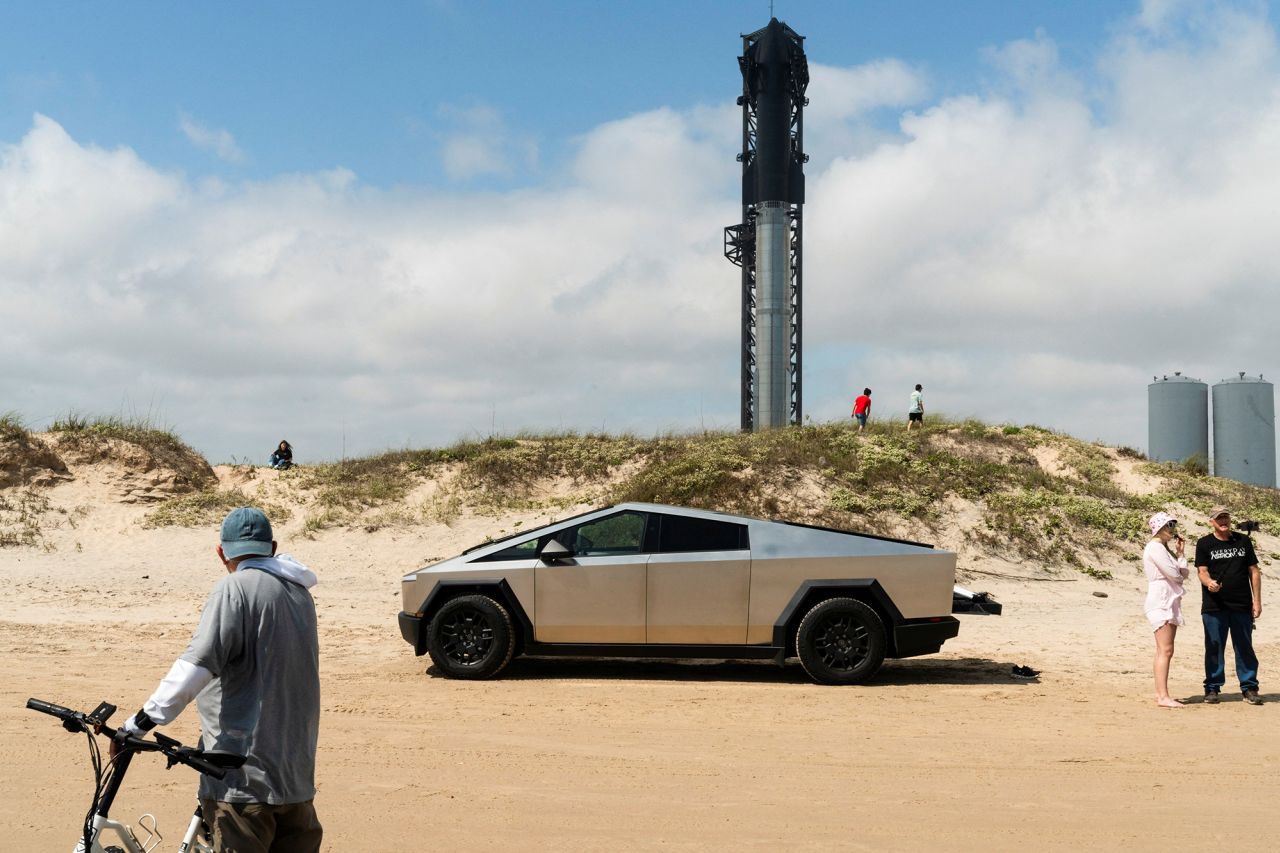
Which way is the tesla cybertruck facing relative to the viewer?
to the viewer's left

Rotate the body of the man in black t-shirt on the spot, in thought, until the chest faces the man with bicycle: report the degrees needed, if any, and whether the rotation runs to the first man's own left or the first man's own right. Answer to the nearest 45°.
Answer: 0° — they already face them

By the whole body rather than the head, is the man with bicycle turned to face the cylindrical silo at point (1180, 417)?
no

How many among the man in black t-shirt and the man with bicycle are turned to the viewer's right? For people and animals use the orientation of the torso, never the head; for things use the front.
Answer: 0

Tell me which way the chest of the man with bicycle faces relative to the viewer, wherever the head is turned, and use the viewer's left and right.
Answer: facing away from the viewer and to the left of the viewer

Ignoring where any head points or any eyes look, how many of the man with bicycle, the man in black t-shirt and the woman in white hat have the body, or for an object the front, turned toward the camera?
1

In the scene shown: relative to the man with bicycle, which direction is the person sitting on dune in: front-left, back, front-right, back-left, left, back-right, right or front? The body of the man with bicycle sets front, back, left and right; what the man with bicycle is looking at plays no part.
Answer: front-right

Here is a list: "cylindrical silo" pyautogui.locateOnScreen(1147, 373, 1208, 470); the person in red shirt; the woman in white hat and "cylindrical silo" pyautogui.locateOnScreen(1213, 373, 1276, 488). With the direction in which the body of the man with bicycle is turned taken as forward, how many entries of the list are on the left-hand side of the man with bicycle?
0

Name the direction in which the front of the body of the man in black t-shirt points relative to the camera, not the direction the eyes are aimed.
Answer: toward the camera

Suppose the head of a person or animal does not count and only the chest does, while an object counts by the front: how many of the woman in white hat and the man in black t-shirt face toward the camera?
1

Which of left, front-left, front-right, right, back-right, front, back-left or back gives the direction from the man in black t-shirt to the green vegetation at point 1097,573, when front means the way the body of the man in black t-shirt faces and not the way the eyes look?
back
